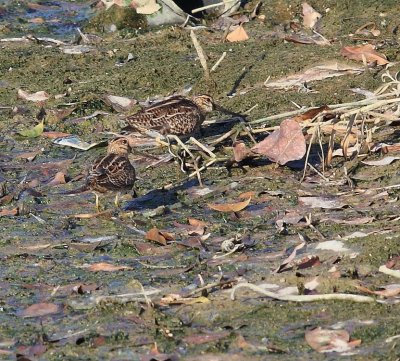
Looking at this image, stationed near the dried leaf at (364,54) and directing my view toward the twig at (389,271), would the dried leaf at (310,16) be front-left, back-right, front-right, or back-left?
back-right

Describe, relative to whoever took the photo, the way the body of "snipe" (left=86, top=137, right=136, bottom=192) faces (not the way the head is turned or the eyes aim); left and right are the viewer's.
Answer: facing away from the viewer and to the right of the viewer

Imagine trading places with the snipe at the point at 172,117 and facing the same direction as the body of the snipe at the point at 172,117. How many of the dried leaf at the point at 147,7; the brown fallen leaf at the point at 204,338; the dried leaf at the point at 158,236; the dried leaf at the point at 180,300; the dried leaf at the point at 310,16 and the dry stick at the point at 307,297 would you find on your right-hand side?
4

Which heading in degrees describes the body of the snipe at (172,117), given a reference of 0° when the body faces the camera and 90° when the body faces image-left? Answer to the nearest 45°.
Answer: approximately 270°

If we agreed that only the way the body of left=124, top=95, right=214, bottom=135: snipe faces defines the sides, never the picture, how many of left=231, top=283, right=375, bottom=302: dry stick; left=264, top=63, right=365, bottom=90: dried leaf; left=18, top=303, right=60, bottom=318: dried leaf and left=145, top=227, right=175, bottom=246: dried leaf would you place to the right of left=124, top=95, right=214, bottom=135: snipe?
3

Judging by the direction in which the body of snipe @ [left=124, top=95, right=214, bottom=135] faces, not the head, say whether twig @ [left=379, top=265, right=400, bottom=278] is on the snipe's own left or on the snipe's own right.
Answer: on the snipe's own right

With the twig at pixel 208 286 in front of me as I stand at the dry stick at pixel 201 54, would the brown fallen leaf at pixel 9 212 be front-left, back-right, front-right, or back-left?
front-right

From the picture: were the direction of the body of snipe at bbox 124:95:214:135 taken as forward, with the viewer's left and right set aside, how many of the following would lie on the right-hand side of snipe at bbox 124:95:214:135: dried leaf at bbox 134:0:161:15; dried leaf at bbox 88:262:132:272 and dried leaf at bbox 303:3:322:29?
1

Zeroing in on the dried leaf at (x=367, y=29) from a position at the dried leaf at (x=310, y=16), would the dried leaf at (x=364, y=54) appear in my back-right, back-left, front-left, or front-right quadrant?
front-right

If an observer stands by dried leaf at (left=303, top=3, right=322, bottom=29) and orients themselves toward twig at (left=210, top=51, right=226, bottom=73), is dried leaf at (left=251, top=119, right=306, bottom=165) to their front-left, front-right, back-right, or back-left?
front-left

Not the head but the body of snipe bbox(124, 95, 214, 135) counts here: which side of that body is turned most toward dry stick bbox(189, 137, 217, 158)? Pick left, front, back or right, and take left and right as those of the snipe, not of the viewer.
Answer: right

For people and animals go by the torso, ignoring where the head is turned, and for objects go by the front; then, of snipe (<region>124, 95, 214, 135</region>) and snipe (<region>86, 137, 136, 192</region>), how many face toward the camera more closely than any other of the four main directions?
0

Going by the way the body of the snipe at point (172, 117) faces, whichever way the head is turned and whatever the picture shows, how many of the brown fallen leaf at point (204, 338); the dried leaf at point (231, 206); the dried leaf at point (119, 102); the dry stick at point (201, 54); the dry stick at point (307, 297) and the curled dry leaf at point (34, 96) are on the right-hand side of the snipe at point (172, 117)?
3

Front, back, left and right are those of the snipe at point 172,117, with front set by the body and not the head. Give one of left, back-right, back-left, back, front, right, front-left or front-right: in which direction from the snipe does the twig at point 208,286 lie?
right

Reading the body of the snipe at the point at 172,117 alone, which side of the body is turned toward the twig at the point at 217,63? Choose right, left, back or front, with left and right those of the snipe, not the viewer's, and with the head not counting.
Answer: left
